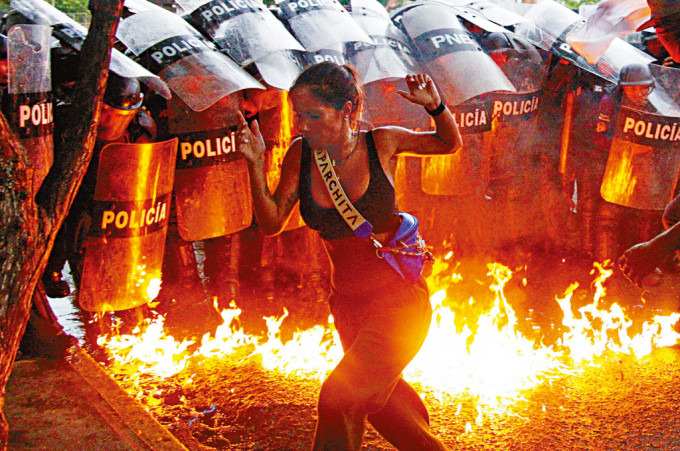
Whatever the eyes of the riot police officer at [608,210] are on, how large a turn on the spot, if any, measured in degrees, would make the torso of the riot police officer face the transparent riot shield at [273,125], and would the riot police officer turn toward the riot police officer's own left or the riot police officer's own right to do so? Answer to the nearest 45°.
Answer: approximately 90° to the riot police officer's own right

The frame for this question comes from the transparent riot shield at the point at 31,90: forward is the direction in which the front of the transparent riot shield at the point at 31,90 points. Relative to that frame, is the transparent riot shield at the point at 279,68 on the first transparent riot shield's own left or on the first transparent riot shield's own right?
on the first transparent riot shield's own left

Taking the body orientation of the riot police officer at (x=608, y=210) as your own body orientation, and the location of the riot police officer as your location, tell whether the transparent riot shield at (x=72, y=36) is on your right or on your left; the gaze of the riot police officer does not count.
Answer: on your right

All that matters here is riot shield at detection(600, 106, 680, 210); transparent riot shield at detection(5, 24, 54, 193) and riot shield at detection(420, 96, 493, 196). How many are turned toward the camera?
3

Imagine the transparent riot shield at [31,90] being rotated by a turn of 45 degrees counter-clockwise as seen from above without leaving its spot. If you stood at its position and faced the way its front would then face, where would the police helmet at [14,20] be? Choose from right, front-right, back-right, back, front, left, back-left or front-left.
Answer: back-left

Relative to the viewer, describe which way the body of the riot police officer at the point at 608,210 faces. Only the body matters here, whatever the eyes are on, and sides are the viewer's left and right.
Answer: facing the viewer and to the right of the viewer

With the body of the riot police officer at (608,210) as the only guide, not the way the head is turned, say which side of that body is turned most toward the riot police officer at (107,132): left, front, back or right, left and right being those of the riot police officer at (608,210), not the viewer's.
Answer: right

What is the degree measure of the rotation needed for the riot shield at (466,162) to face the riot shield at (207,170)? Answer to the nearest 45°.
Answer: approximately 45° to its right

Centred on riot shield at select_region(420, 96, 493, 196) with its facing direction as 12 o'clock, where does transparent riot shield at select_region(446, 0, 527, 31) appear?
The transparent riot shield is roughly at 6 o'clock from the riot shield.
